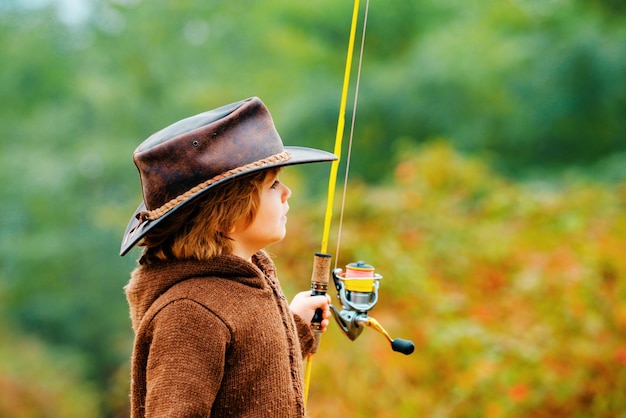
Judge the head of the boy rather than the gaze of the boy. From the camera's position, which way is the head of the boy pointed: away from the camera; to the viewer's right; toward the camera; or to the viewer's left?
to the viewer's right

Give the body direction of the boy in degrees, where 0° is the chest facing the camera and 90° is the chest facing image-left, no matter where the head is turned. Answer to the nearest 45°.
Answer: approximately 270°
